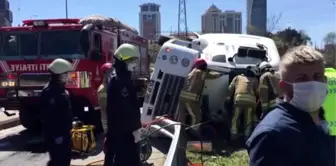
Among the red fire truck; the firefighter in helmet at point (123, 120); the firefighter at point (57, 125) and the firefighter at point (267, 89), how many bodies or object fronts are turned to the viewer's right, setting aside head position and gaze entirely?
2

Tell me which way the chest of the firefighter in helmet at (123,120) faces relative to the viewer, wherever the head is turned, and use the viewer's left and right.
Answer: facing to the right of the viewer

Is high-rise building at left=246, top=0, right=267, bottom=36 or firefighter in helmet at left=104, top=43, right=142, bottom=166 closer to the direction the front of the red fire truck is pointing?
the firefighter in helmet

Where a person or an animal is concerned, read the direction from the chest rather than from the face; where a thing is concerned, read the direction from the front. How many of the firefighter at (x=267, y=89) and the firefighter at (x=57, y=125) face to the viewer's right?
1

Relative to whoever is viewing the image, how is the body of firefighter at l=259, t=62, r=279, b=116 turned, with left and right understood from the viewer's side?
facing away from the viewer and to the left of the viewer

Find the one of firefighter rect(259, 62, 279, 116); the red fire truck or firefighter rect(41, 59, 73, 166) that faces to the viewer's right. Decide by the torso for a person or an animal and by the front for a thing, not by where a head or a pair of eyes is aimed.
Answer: firefighter rect(41, 59, 73, 166)

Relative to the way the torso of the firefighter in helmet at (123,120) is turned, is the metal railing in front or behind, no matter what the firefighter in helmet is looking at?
in front

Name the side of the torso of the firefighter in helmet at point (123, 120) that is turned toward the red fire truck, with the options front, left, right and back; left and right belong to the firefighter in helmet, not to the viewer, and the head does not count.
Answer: left

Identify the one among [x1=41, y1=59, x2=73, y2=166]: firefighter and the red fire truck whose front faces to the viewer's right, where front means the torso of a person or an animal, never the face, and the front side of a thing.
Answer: the firefighter

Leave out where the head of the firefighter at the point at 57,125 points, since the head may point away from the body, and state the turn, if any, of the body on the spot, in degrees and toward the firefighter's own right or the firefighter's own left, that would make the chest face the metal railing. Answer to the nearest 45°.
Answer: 0° — they already face it

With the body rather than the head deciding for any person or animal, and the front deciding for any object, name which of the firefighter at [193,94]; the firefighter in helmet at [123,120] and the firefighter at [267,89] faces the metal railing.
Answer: the firefighter in helmet

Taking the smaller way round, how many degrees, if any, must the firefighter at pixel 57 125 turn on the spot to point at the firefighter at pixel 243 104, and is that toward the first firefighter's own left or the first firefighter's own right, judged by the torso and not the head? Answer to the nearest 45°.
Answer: approximately 45° to the first firefighter's own left

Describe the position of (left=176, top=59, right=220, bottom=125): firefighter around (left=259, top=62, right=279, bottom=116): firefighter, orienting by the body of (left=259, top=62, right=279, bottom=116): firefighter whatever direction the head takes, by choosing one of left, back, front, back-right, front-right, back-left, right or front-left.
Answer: front-left

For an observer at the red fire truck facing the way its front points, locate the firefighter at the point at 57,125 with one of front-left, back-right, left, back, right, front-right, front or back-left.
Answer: front-left
